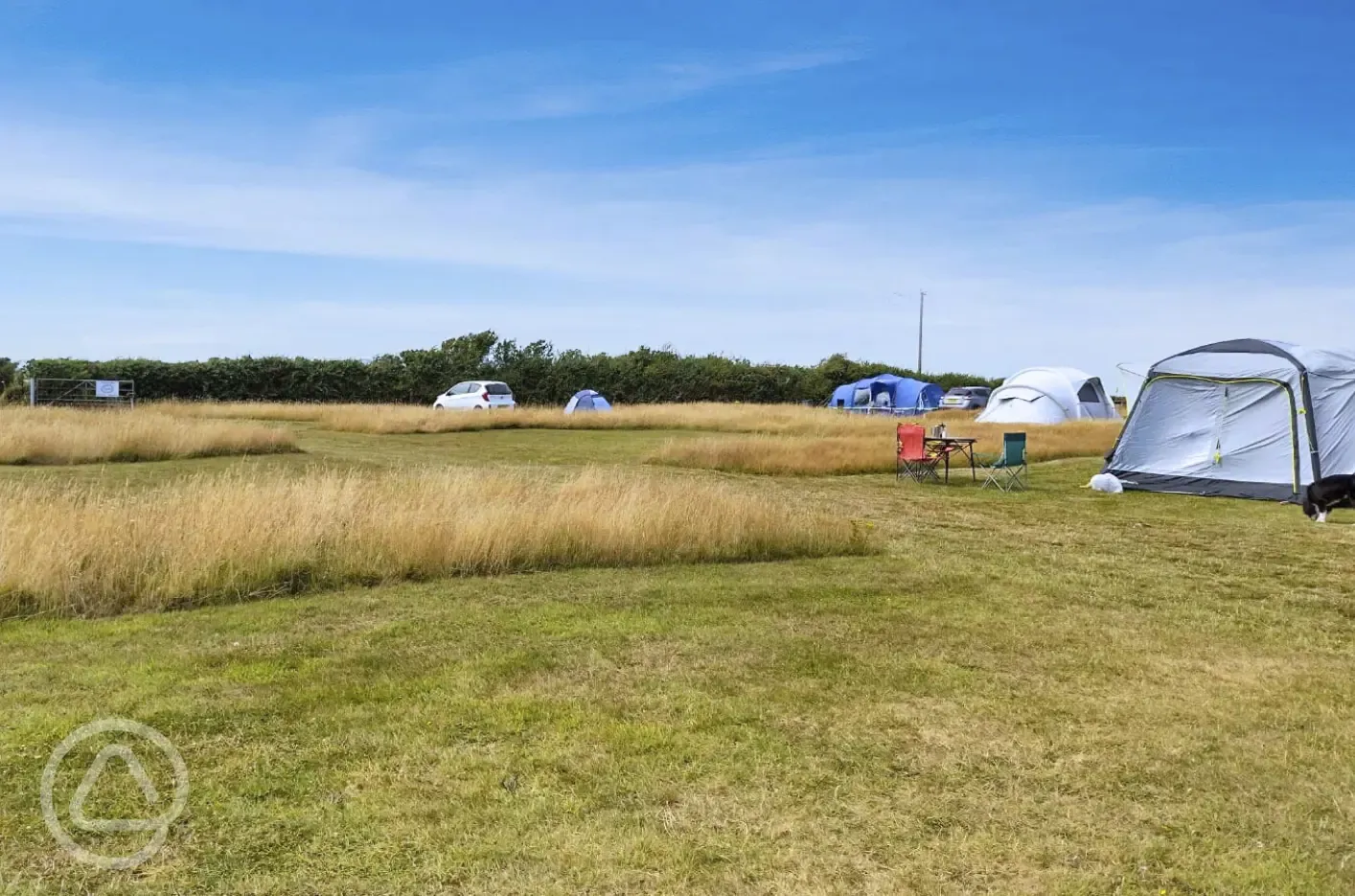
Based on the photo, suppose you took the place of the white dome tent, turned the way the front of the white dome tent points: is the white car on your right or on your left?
on your right

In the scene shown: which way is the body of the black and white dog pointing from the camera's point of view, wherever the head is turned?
to the viewer's left

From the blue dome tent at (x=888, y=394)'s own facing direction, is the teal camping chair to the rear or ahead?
ahead

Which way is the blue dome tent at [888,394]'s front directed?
toward the camera

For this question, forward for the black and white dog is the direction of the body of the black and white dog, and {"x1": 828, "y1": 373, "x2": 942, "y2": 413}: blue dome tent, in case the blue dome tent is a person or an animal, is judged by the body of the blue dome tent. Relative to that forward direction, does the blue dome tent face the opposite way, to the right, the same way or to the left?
to the left

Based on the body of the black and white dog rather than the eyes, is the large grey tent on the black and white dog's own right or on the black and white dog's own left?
on the black and white dog's own right

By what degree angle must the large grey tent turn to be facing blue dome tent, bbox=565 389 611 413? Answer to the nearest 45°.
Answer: approximately 90° to its right

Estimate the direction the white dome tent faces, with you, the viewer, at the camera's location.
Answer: facing the viewer and to the right of the viewer

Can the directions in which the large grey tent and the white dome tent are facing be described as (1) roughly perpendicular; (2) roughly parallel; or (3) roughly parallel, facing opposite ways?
roughly perpendicular
